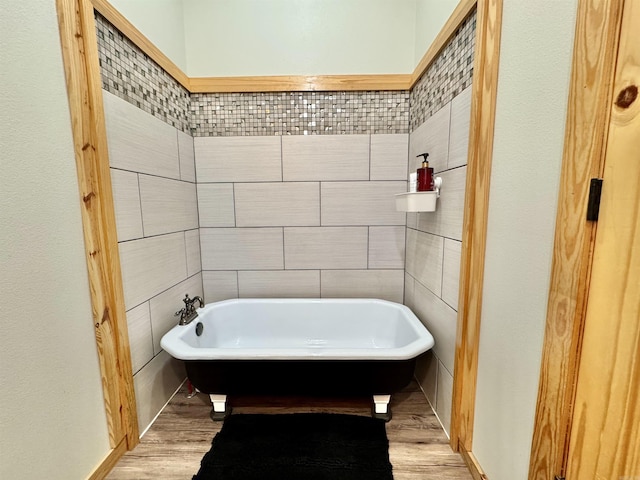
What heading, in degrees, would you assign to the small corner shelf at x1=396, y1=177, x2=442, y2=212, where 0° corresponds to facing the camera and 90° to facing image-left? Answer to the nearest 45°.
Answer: approximately 45°

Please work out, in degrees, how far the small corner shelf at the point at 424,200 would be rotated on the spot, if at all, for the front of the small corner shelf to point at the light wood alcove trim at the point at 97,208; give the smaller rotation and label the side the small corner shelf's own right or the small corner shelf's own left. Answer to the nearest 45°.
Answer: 0° — it already faces it

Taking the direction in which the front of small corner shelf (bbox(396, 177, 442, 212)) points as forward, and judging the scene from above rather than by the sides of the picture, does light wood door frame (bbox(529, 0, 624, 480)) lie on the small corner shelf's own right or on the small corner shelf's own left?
on the small corner shelf's own left
